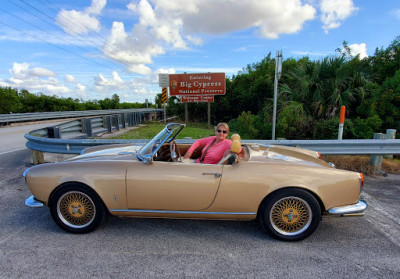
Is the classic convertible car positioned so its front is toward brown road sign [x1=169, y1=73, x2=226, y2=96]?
no

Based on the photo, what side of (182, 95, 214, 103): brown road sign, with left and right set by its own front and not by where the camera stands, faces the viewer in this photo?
front

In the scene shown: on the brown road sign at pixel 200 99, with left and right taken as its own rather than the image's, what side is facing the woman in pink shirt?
front

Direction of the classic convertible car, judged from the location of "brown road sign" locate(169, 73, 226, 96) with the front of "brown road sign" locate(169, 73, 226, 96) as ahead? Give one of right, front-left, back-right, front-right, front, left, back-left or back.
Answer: front

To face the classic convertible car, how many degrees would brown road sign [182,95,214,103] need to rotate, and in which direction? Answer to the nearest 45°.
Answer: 0° — it already faces it

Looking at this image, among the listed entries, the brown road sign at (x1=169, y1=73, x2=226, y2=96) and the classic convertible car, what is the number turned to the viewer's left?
1

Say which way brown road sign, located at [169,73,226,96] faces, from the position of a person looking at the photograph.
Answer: facing the viewer

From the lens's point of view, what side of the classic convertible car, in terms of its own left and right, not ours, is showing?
left

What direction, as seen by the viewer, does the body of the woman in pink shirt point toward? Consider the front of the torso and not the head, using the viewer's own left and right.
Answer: facing the viewer and to the left of the viewer

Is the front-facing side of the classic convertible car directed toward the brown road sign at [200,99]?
no
